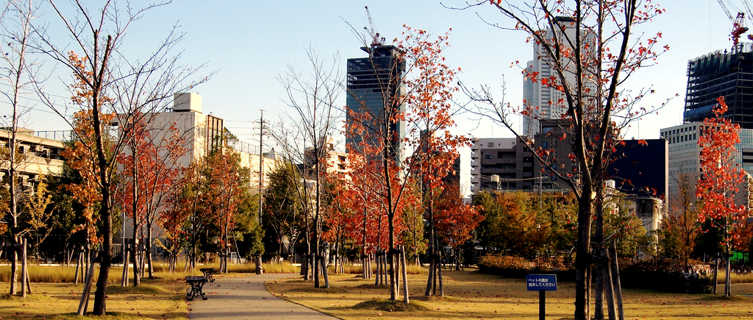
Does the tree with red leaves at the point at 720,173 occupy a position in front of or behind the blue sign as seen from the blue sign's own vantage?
behind

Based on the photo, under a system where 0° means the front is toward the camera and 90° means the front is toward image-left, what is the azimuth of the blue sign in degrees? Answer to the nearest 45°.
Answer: approximately 0°

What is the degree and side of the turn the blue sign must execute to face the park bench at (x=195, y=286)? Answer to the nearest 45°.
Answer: approximately 135° to its right
